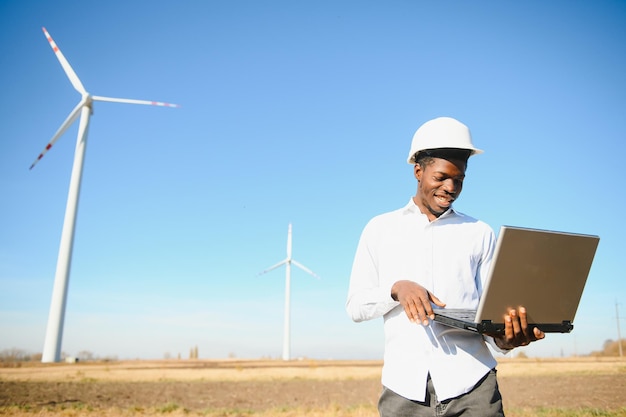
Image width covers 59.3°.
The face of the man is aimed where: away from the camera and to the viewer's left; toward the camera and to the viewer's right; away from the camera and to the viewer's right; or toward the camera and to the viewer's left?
toward the camera and to the viewer's right

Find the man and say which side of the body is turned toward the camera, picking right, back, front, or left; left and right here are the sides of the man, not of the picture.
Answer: front
